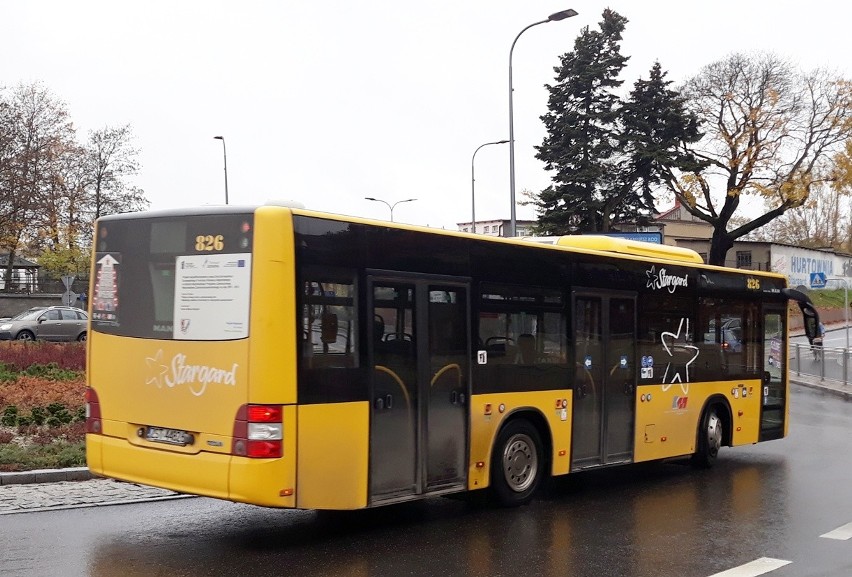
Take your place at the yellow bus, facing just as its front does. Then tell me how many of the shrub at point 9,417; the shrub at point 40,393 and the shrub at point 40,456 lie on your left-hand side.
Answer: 3

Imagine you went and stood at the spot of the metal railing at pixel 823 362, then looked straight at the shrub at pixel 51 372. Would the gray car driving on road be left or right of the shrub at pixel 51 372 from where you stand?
right

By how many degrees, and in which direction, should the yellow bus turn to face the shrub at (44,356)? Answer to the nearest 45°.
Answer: approximately 90° to its left

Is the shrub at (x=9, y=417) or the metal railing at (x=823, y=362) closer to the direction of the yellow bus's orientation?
the metal railing

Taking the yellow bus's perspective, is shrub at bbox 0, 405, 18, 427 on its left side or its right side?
on its left

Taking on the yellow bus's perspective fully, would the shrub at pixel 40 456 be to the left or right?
on its left

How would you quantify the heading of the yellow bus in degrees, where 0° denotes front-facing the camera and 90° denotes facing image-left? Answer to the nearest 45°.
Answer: approximately 225°

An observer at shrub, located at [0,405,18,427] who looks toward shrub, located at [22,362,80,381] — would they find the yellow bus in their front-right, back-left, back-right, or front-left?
back-right

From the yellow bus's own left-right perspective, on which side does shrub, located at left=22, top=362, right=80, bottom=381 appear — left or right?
on its left
